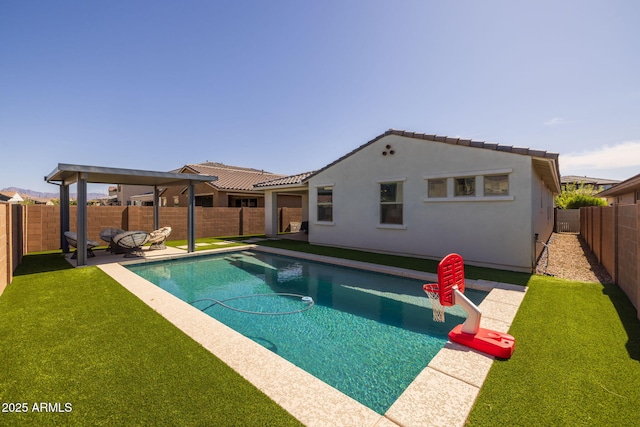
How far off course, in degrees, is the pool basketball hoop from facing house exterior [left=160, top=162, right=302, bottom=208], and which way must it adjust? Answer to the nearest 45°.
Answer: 0° — it already faces it

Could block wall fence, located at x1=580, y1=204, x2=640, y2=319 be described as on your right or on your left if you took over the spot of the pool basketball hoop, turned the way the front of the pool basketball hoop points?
on your right

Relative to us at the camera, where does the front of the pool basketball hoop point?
facing away from the viewer and to the left of the viewer

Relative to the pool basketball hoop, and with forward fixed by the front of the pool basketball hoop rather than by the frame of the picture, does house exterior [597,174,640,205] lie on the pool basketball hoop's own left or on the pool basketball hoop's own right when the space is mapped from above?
on the pool basketball hoop's own right

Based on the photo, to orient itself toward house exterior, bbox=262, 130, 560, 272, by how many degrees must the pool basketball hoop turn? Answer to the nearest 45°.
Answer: approximately 45° to its right
